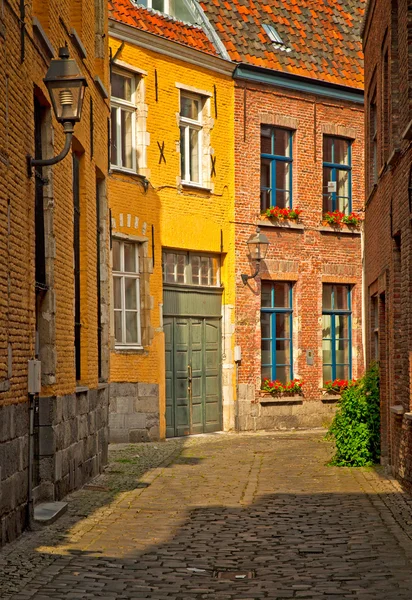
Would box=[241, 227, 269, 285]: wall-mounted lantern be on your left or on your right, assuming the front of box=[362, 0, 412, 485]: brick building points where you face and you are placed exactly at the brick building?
on your right

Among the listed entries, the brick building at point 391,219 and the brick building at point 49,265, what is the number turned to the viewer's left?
1

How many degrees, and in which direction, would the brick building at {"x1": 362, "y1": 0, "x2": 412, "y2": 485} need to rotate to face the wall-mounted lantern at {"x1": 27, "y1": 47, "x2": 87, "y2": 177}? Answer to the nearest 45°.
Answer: approximately 45° to its left

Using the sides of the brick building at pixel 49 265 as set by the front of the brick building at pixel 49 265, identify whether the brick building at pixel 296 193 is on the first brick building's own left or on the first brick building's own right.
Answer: on the first brick building's own left

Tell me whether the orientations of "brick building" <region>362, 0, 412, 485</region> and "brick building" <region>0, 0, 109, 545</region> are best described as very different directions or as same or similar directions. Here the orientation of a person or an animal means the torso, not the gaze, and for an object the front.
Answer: very different directions

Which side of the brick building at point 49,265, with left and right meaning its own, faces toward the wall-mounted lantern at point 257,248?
left

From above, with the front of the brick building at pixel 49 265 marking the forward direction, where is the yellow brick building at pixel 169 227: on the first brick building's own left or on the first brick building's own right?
on the first brick building's own left

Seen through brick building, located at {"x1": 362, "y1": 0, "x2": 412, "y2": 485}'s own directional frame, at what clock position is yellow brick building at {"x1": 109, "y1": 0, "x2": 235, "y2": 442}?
The yellow brick building is roughly at 2 o'clock from the brick building.

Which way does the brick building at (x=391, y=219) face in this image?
to the viewer's left

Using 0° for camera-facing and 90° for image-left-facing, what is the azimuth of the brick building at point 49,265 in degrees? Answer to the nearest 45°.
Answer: approximately 270°
